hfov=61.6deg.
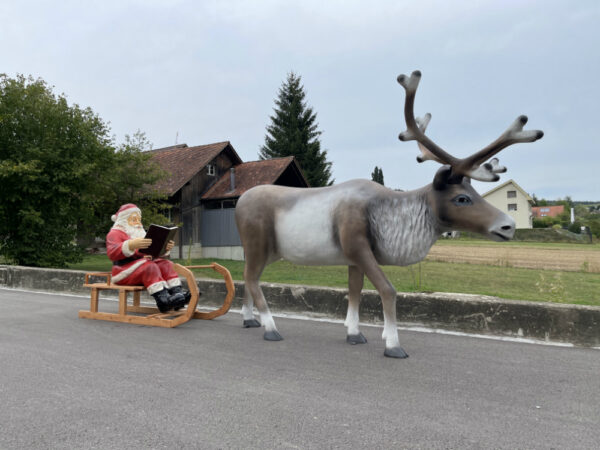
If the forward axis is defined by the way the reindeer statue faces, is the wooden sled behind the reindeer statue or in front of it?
behind

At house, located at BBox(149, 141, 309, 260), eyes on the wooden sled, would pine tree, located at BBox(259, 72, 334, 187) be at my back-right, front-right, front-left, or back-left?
back-left

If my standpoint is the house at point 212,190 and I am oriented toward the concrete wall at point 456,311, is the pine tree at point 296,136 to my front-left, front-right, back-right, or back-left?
back-left

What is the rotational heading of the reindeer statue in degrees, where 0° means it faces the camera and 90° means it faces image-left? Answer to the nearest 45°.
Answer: approximately 270°

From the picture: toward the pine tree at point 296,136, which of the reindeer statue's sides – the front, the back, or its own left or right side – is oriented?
left

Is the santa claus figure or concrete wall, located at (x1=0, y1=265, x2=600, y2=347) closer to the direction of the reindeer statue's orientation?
the concrete wall

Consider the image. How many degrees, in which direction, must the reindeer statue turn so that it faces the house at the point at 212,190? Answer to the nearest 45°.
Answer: approximately 135° to its left

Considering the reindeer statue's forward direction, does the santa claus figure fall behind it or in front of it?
behind
